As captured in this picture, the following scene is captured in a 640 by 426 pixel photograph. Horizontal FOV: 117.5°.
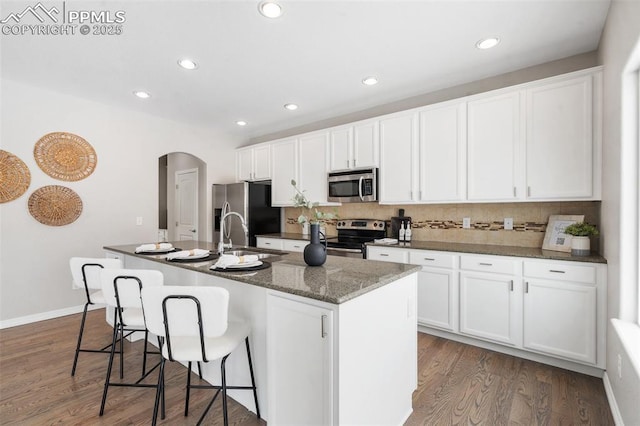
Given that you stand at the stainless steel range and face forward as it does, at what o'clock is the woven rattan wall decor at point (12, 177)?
The woven rattan wall decor is roughly at 1 o'clock from the stainless steel range.

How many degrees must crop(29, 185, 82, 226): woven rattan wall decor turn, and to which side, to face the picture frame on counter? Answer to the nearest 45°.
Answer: approximately 45° to its left

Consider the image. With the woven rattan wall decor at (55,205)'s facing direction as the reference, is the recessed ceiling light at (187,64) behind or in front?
in front

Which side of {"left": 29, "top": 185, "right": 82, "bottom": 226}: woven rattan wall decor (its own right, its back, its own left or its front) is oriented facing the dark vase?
front

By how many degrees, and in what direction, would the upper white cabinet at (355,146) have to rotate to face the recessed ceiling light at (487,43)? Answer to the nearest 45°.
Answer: approximately 90° to its left

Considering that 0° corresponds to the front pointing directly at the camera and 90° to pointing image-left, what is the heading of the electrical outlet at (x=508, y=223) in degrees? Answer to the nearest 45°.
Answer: approximately 0°

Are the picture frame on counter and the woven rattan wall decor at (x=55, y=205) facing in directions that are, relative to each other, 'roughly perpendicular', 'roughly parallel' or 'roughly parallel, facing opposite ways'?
roughly perpendicular

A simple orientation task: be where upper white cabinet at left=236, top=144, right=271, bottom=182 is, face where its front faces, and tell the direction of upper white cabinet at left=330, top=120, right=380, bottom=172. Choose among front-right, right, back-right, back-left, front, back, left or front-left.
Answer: left

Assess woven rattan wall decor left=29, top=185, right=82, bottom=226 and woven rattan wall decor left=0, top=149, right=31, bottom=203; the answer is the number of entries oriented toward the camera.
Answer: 2
